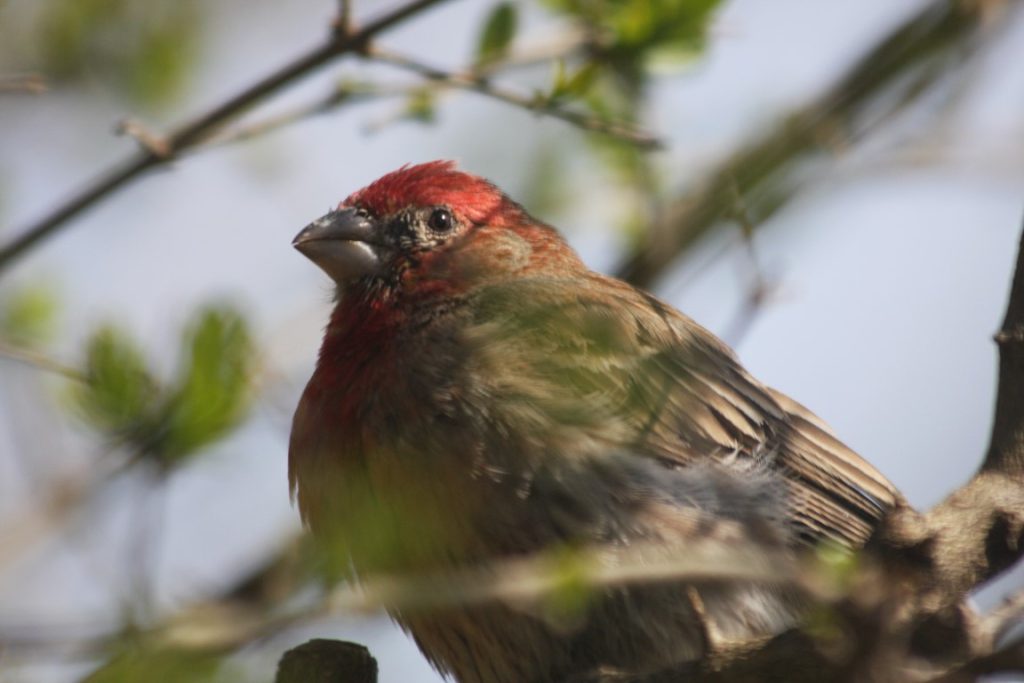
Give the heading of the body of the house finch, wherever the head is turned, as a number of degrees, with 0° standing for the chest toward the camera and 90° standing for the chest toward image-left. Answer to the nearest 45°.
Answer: approximately 90°
